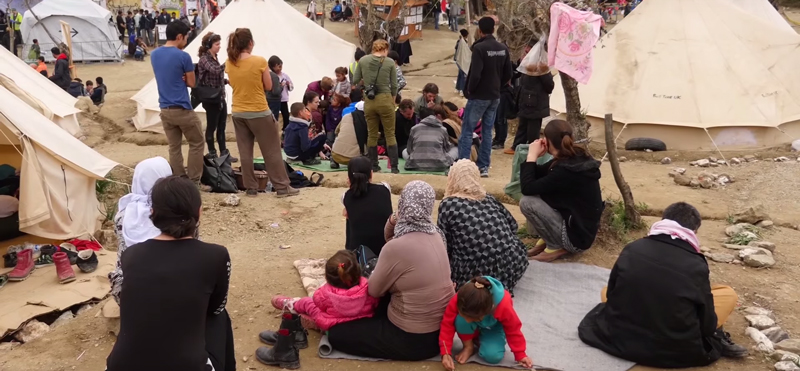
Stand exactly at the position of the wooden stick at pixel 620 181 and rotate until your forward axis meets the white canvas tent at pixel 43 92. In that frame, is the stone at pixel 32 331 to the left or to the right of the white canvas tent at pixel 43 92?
left

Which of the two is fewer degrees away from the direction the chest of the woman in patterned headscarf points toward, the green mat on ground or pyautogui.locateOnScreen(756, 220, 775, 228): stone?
the green mat on ground

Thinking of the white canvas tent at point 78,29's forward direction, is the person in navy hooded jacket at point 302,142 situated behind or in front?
in front

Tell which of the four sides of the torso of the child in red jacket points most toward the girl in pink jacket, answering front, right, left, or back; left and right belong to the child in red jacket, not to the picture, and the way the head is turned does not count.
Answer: right

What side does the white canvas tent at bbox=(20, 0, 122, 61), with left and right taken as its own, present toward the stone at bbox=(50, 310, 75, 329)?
front

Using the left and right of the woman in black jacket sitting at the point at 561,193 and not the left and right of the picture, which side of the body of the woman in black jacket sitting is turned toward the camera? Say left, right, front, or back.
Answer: left

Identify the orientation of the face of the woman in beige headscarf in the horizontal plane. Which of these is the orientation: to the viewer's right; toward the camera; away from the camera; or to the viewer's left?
away from the camera
